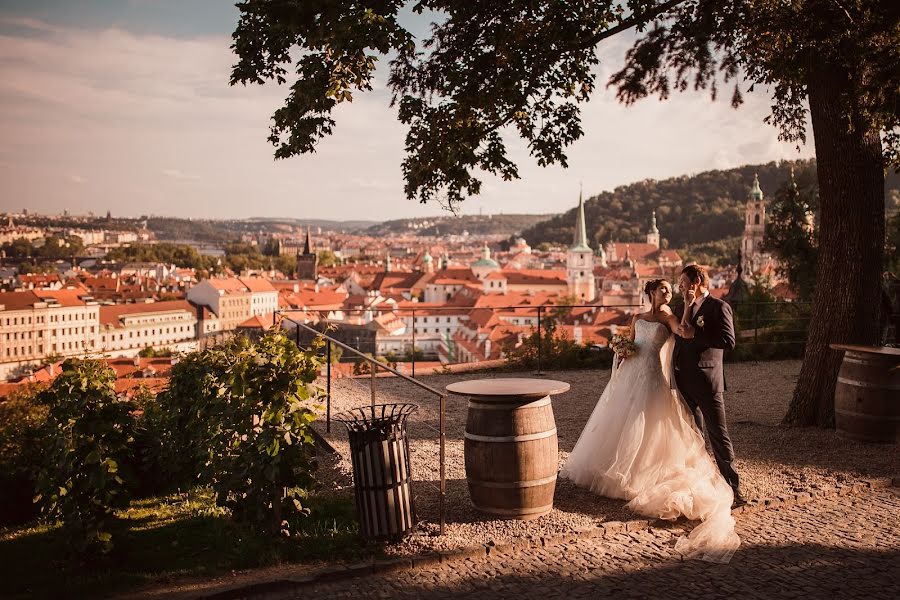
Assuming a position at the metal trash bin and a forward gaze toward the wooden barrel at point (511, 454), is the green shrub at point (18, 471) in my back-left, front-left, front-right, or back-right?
back-left

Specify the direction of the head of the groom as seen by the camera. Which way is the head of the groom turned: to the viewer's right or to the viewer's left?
to the viewer's left

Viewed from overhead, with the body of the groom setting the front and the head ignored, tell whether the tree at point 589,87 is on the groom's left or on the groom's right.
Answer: on the groom's right

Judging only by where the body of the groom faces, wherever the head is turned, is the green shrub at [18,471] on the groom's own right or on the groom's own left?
on the groom's own right

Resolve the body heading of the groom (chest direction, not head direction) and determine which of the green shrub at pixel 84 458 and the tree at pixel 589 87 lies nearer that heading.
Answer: the green shrub

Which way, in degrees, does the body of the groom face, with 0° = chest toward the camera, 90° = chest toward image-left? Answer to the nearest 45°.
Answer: approximately 45°

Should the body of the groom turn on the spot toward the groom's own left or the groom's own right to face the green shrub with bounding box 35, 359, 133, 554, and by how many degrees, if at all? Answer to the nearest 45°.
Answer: approximately 45° to the groom's own right

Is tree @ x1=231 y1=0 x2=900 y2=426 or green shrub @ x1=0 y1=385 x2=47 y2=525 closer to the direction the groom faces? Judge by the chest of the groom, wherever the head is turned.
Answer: the green shrub
